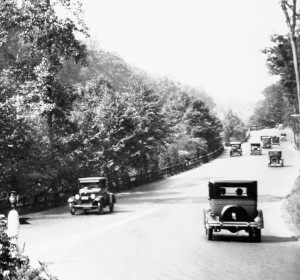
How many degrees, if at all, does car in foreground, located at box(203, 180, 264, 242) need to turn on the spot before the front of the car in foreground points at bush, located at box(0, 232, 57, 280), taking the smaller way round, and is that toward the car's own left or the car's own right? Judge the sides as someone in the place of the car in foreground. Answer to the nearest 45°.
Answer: approximately 180°

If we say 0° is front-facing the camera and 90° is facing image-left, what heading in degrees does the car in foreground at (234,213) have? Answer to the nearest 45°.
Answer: approximately 180°

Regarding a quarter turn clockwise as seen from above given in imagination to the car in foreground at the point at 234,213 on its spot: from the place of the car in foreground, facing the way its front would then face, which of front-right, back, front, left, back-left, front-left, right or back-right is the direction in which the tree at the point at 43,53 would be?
back-left

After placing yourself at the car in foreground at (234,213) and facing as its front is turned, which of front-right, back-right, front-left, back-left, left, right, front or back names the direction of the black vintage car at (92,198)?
front-left

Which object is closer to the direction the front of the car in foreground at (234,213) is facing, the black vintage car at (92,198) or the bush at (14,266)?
the black vintage car
